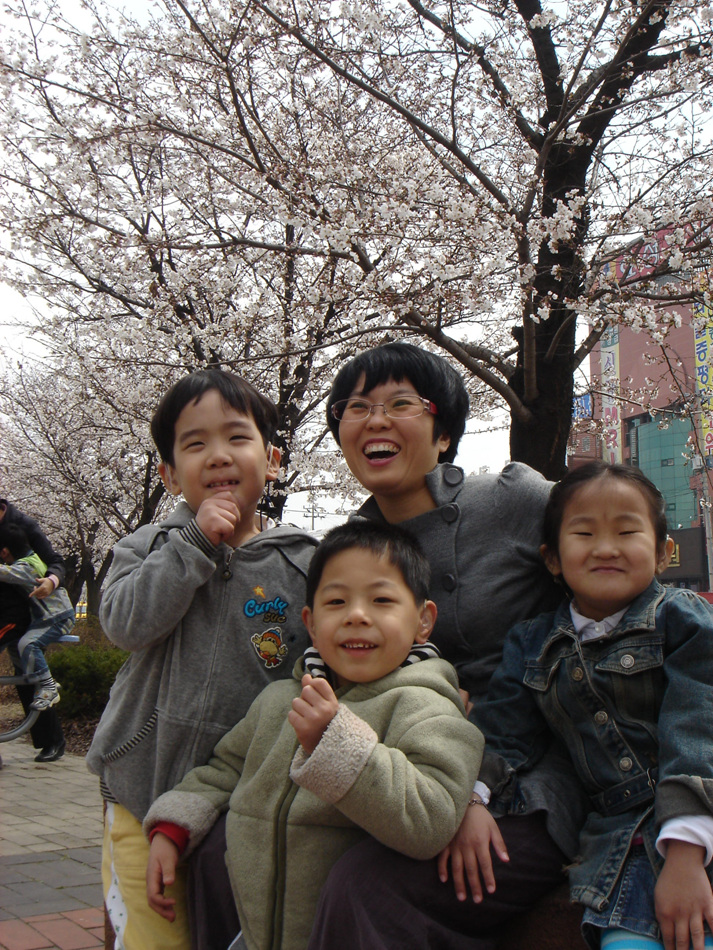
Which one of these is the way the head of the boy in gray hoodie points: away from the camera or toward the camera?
toward the camera

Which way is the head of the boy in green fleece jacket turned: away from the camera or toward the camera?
toward the camera

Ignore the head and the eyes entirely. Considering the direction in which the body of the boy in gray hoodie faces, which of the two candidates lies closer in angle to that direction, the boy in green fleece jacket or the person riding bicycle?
the boy in green fleece jacket

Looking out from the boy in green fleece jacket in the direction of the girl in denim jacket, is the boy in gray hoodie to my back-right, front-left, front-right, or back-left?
back-left

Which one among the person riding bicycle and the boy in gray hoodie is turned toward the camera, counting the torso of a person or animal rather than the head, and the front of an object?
the boy in gray hoodie

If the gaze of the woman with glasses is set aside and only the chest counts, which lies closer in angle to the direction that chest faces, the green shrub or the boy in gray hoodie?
the boy in gray hoodie

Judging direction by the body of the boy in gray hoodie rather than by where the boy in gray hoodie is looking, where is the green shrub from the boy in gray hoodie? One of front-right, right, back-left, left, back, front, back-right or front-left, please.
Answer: back

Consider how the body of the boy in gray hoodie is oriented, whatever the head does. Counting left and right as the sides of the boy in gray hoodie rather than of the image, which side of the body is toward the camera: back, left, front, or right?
front

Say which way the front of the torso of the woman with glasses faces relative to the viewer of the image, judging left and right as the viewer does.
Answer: facing the viewer and to the left of the viewer

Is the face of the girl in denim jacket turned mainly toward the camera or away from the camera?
toward the camera

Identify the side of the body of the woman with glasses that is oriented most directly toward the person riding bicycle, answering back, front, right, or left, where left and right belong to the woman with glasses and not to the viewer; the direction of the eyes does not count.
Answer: right
